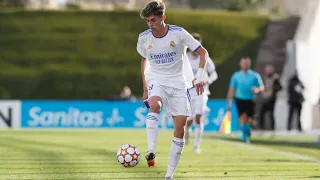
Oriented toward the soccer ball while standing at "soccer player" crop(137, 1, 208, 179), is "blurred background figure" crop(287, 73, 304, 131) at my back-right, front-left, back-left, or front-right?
back-right

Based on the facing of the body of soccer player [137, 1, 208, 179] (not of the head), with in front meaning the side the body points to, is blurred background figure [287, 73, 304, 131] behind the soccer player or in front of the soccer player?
behind

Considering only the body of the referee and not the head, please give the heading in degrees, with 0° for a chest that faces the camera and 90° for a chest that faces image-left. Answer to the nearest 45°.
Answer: approximately 0°

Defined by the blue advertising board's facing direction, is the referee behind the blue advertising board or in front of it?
in front

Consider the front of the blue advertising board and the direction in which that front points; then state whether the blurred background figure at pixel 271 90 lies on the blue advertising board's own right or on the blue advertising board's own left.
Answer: on the blue advertising board's own left

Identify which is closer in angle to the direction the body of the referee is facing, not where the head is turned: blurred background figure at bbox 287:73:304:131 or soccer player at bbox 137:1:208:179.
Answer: the soccer player

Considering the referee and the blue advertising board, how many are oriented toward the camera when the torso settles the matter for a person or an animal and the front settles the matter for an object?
2

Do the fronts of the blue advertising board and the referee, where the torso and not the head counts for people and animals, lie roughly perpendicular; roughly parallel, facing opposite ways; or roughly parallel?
roughly parallel

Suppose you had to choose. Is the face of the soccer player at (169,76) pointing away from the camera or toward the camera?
toward the camera

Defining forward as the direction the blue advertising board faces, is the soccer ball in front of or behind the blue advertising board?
in front

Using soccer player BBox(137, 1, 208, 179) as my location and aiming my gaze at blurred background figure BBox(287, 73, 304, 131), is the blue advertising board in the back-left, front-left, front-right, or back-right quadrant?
front-left

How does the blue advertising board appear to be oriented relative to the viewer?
toward the camera

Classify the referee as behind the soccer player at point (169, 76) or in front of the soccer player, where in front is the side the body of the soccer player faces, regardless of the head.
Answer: behind
